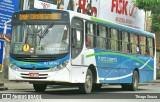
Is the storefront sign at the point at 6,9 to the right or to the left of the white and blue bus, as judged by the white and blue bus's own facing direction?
on its right

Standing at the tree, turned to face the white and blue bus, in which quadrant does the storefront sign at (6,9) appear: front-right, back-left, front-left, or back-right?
front-right

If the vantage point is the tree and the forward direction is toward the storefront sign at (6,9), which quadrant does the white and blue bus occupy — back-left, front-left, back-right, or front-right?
front-left

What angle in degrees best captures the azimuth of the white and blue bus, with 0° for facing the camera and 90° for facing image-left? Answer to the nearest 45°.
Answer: approximately 45°

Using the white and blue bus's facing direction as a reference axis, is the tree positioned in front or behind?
behind
